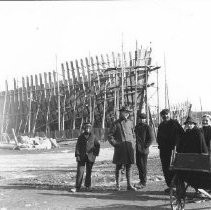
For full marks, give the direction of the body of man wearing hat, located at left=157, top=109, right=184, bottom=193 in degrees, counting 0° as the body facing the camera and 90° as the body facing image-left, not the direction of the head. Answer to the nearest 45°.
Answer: approximately 0°

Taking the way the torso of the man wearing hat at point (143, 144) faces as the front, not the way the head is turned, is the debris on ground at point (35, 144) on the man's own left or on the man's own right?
on the man's own right

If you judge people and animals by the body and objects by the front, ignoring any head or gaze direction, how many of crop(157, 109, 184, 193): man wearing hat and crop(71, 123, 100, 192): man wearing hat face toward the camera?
2

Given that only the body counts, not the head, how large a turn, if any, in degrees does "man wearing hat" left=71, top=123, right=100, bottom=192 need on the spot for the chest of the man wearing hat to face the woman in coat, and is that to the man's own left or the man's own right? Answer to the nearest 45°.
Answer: approximately 45° to the man's own left

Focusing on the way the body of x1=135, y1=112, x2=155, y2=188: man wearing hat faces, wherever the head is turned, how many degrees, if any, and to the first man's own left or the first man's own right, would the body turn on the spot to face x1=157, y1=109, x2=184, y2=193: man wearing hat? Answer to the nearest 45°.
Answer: approximately 90° to the first man's own left

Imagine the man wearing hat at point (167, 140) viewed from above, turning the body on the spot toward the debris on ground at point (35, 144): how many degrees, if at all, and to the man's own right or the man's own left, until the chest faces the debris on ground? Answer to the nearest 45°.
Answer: approximately 135° to the man's own right

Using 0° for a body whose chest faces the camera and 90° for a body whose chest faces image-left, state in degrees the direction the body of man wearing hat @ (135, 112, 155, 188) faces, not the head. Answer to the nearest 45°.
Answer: approximately 45°
